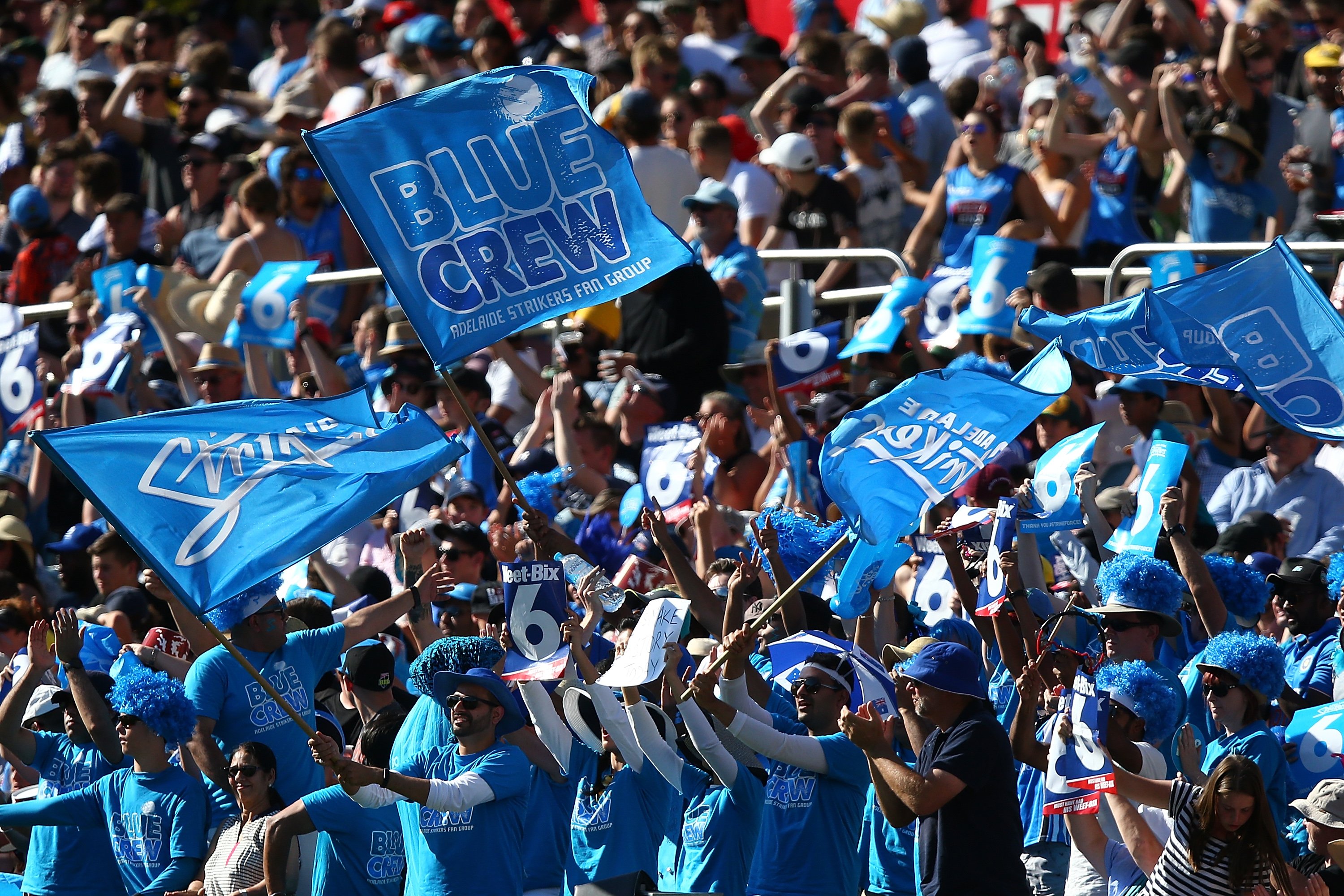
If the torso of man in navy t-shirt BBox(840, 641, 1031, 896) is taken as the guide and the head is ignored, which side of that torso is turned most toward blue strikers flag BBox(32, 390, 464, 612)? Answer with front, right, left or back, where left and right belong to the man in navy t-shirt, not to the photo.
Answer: front

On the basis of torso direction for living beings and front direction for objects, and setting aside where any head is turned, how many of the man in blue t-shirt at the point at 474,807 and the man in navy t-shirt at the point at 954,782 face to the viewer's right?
0

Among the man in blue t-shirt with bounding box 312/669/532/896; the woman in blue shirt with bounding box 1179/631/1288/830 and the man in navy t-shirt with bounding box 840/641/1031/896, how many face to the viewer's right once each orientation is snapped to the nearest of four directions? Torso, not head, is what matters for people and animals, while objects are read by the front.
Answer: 0

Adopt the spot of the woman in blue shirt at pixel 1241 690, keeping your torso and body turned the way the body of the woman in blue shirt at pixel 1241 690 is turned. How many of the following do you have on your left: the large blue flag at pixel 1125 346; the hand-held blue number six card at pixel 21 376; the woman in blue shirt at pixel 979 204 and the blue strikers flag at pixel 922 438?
0

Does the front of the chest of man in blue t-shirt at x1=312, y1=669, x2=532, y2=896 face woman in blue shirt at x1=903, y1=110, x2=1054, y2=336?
no

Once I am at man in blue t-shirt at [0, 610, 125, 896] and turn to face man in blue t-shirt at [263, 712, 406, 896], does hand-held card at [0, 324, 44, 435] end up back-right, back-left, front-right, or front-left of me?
back-left

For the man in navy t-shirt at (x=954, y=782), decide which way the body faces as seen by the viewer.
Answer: to the viewer's left

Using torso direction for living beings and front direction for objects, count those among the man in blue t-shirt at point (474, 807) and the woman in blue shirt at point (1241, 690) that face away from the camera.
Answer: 0

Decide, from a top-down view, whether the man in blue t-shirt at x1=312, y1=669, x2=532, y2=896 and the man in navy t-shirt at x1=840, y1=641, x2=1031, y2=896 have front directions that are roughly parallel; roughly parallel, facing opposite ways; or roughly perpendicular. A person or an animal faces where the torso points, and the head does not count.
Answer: roughly perpendicular

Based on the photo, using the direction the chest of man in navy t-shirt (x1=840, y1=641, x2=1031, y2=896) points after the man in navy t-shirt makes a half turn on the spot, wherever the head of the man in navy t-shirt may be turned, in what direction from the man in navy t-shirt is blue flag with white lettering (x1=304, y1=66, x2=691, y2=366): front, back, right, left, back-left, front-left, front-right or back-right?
back-left

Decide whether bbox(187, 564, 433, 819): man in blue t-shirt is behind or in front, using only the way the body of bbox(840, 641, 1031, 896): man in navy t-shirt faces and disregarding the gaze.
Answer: in front

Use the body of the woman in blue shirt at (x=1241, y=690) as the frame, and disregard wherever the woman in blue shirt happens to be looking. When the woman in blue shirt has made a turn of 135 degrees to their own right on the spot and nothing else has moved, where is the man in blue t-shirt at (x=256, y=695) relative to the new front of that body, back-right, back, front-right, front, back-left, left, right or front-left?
left

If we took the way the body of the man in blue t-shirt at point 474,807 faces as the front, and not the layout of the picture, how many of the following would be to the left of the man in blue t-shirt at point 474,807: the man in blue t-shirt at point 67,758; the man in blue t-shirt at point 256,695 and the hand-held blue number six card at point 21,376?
0

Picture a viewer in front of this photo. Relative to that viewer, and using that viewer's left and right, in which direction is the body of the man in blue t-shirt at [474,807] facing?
facing the viewer and to the left of the viewer

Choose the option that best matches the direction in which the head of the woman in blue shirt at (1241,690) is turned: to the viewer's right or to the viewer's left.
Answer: to the viewer's left

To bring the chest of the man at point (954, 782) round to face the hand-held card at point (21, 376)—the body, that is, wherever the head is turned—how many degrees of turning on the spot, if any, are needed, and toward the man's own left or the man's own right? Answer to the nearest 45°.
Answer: approximately 45° to the man's own right
